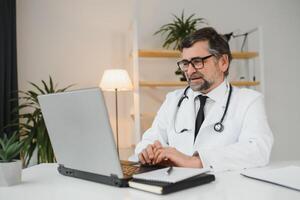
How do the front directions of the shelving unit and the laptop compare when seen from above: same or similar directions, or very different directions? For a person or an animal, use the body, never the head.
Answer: very different directions

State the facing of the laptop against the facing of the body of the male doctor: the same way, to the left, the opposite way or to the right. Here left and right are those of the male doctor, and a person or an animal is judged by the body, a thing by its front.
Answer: the opposite way

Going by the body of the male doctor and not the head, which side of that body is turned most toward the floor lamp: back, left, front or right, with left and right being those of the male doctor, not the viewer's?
right

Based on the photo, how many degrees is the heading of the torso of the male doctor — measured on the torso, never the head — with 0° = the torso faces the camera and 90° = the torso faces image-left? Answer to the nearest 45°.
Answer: approximately 45°

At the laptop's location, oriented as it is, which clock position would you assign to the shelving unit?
The shelving unit is roughly at 11 o'clock from the laptop.

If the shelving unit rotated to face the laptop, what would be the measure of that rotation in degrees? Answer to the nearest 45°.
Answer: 0° — it already faces it

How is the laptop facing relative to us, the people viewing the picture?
facing away from the viewer and to the right of the viewer

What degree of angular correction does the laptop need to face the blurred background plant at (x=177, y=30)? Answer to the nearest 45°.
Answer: approximately 45° to its left

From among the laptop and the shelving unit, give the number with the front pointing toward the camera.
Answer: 1

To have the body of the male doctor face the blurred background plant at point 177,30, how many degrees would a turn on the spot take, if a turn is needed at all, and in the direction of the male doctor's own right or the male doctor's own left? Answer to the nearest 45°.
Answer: approximately 135° to the male doctor's own right
